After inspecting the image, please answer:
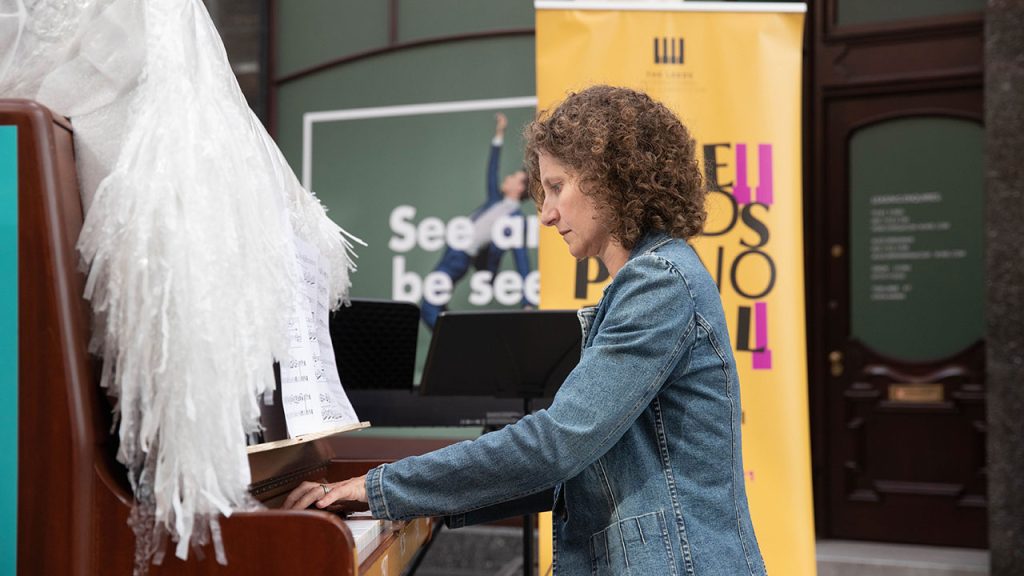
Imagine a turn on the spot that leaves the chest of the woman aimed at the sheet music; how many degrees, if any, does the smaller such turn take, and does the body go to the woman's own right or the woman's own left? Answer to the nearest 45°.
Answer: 0° — they already face it

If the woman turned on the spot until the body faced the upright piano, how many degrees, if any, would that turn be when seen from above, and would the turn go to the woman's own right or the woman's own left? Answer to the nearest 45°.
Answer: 0° — they already face it

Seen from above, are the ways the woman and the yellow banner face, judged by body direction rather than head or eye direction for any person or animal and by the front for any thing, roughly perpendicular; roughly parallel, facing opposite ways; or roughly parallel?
roughly perpendicular

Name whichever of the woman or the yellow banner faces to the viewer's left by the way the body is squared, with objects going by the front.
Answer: the woman

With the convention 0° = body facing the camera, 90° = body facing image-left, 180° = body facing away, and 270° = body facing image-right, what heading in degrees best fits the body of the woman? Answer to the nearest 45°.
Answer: approximately 90°

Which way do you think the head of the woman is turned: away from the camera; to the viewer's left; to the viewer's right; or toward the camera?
to the viewer's left

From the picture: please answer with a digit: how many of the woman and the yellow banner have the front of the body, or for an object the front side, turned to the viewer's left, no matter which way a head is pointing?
1

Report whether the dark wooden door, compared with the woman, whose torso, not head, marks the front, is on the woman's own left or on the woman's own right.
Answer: on the woman's own right
